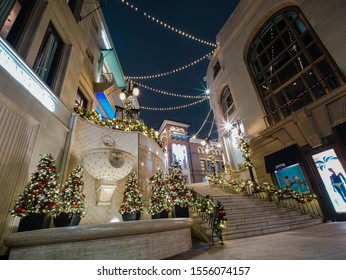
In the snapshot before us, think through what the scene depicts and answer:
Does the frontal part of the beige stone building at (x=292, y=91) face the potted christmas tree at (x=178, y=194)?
yes

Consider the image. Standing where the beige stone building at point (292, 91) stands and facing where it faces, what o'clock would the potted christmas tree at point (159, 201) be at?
The potted christmas tree is roughly at 12 o'clock from the beige stone building.

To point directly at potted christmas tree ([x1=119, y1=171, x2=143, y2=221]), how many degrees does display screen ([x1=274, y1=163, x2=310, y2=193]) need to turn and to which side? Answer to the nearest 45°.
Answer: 0° — it already faces it

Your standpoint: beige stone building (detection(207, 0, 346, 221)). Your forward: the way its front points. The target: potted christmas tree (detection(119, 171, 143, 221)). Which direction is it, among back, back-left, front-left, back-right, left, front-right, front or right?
front

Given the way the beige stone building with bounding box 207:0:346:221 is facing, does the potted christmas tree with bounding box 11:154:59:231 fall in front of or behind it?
in front

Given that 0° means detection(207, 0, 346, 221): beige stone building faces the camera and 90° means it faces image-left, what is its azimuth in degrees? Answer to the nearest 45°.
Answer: approximately 45°

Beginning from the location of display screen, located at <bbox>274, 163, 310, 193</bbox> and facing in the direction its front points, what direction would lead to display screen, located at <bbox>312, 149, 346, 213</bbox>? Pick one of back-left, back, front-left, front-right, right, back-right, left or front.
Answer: left

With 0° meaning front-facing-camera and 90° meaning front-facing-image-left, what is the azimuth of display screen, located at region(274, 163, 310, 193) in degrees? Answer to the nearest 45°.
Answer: approximately 45°

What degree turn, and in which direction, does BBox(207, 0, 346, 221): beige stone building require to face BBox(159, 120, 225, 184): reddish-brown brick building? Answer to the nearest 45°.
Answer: approximately 90° to its right

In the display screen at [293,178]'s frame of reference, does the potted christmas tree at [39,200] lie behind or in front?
in front

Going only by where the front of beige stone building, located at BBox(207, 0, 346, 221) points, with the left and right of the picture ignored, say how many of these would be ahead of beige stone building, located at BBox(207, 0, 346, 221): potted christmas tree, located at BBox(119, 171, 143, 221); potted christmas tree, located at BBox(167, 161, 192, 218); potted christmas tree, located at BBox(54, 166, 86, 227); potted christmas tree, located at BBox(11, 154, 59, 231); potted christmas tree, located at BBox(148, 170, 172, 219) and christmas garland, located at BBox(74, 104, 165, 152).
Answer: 6

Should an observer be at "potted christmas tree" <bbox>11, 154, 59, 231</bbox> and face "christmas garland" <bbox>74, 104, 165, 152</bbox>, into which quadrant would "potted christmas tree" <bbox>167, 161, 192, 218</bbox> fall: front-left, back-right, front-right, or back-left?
front-right

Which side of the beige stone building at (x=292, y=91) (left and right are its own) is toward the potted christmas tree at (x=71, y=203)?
front

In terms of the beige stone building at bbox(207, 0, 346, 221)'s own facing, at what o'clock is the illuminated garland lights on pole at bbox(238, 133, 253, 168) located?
The illuminated garland lights on pole is roughly at 2 o'clock from the beige stone building.
